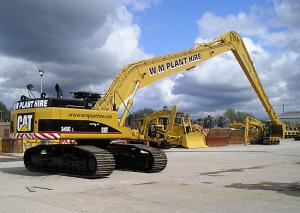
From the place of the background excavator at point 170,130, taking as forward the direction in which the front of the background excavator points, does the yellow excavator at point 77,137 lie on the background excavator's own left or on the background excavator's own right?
on the background excavator's own right

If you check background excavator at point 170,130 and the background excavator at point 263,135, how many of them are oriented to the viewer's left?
1

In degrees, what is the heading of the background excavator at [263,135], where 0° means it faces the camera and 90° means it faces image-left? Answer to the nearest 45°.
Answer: approximately 90°

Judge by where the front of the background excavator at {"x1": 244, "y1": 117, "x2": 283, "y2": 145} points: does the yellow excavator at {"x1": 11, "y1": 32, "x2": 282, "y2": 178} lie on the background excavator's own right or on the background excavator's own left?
on the background excavator's own left

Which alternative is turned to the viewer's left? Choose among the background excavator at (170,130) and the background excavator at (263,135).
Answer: the background excavator at (263,135)

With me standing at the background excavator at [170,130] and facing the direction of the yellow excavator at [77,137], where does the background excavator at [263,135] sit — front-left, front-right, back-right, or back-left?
back-left

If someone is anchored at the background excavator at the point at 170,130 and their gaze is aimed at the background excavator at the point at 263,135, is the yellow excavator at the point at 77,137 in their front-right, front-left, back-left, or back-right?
back-right
